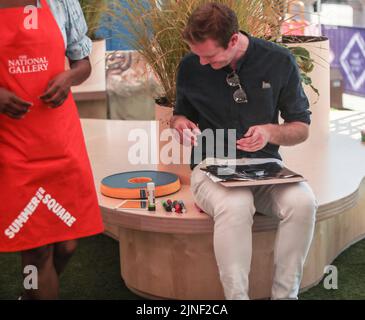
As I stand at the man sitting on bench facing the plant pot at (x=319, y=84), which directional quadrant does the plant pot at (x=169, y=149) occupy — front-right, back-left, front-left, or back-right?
front-left

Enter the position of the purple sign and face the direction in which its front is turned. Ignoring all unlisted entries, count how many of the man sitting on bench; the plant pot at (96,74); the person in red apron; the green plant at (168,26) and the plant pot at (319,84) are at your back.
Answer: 0

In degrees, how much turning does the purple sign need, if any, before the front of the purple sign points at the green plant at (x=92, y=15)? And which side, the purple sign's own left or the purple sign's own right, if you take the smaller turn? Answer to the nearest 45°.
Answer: approximately 45° to the purple sign's own right

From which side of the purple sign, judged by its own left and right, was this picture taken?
front

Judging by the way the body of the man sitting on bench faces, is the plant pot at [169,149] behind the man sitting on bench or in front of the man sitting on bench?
behind

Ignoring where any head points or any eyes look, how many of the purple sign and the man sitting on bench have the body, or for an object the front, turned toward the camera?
2

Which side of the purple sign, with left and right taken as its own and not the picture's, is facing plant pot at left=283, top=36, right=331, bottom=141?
front

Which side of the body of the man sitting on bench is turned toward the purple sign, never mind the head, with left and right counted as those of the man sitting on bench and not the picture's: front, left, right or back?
back

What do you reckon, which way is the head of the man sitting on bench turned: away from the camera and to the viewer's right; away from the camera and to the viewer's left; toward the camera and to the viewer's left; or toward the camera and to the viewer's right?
toward the camera and to the viewer's left

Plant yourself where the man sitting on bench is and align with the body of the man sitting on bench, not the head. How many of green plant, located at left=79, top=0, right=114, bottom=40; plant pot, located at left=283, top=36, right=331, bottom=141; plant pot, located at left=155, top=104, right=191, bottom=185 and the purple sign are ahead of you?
0

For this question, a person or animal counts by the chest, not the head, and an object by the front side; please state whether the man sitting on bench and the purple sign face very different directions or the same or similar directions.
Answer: same or similar directions

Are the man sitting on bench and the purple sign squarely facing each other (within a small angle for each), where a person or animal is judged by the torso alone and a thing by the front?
no

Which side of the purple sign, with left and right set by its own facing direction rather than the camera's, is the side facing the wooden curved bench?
front
